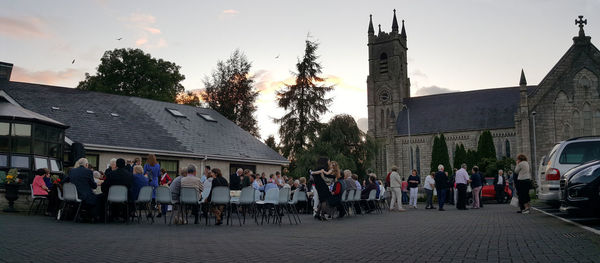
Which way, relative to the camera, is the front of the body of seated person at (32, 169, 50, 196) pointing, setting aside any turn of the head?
to the viewer's right
